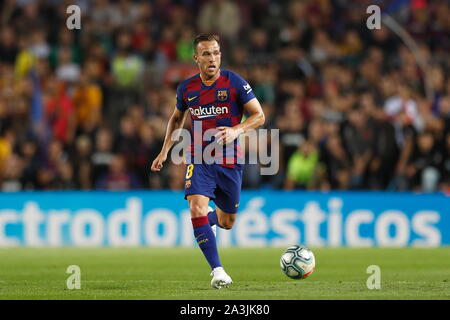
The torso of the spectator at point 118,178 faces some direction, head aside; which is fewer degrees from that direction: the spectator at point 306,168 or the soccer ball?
the soccer ball

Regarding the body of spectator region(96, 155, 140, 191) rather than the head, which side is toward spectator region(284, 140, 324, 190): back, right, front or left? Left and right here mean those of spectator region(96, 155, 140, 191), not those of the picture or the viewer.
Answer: left

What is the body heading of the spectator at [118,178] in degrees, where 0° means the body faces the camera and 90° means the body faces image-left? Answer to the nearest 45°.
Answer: approximately 0°

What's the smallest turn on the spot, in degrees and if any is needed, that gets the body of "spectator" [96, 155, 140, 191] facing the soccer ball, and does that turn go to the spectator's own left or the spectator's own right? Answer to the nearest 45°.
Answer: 0° — they already face it
